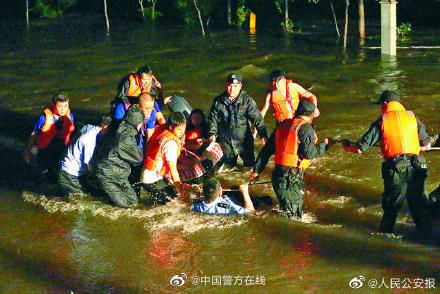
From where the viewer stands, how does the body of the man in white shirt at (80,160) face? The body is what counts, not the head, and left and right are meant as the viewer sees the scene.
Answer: facing away from the viewer and to the right of the viewer
